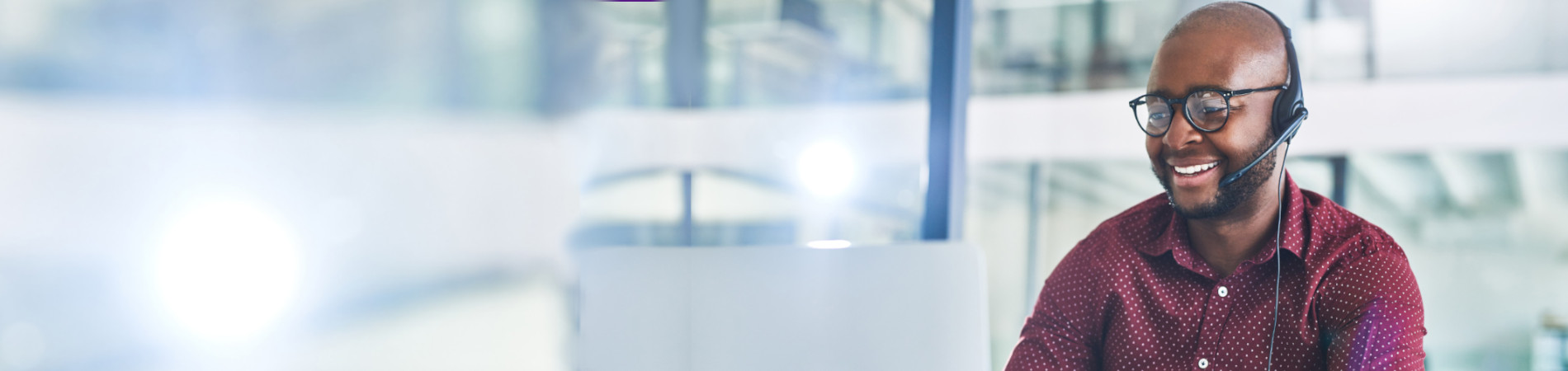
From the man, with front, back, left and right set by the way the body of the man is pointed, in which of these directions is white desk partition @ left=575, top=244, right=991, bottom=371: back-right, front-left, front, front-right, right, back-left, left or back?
front-right

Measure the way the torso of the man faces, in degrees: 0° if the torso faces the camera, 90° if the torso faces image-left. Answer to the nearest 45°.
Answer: approximately 45°

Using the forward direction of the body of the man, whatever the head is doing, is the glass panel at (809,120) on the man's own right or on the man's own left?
on the man's own right
